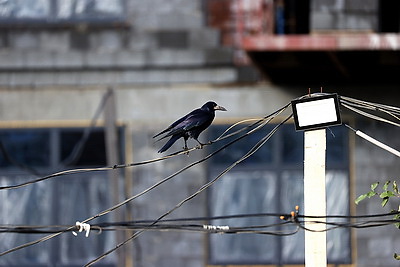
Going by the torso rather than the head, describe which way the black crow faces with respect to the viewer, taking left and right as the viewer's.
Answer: facing to the right of the viewer

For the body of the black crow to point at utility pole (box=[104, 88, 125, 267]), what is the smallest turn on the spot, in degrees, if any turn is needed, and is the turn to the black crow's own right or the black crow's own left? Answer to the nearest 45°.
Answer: approximately 90° to the black crow's own left
